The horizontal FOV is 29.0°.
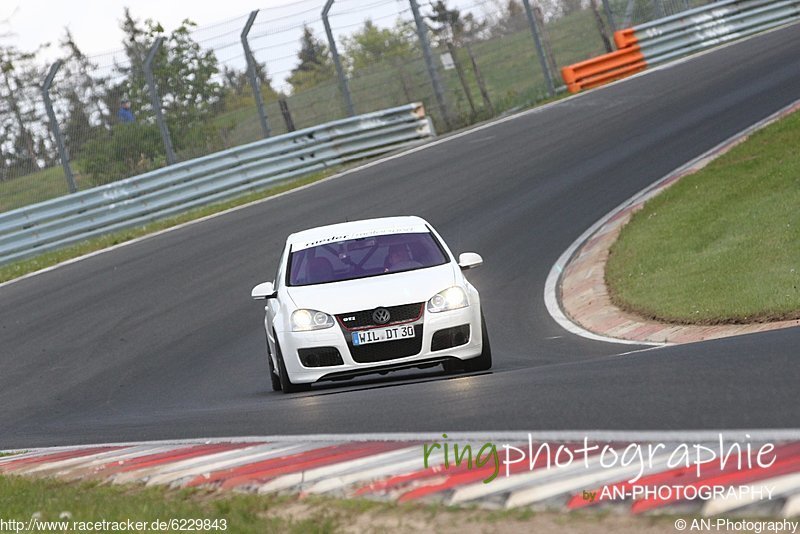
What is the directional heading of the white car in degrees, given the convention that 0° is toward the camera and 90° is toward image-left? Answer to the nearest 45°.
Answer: approximately 0°

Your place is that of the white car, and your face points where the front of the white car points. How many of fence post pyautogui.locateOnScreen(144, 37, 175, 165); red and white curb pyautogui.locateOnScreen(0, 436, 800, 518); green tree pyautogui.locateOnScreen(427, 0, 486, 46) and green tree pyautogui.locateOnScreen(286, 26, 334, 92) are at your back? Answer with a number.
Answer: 3

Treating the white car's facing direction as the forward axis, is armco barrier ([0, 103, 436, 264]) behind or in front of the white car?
behind

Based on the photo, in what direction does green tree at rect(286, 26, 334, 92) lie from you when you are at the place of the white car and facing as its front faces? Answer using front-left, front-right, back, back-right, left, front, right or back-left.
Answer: back

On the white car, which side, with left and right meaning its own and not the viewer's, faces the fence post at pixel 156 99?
back

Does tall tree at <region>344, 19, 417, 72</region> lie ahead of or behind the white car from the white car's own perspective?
behind

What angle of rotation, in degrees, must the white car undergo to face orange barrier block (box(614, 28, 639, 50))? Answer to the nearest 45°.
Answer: approximately 180°

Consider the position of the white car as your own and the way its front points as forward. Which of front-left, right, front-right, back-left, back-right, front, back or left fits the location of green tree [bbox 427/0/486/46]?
back

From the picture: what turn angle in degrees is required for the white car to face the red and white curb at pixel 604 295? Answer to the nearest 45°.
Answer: approximately 135° to its left

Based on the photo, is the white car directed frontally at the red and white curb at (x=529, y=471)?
yes

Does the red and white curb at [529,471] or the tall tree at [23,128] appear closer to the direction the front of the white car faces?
the red and white curb

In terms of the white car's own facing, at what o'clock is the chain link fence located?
The chain link fence is roughly at 6 o'clock from the white car.

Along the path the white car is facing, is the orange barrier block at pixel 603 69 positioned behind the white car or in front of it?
behind
